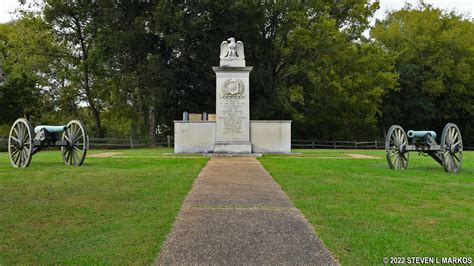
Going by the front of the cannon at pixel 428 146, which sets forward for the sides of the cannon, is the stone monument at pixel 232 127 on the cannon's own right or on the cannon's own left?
on the cannon's own right

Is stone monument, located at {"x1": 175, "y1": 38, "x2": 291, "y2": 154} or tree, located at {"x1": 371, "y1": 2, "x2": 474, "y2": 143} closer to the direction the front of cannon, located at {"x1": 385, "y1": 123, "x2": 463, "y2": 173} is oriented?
the stone monument

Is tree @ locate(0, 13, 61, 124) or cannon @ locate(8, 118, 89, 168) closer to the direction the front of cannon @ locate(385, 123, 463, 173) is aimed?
the cannon

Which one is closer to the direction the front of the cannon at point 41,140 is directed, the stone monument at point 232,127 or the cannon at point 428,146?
the cannon

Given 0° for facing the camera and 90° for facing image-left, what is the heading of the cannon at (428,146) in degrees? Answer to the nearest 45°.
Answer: approximately 45°

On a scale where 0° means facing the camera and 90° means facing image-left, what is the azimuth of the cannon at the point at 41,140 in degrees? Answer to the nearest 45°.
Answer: approximately 315°

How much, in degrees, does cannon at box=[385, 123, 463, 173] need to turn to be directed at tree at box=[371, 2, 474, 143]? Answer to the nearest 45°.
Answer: approximately 135° to its right

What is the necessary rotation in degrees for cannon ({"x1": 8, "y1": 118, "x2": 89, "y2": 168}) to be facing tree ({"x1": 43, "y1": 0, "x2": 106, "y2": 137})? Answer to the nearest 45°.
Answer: approximately 135° to its left
